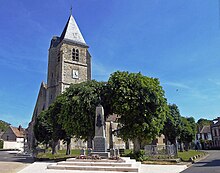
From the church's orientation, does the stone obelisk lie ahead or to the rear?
ahead

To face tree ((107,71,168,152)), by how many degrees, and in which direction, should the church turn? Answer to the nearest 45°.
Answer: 0° — it already faces it

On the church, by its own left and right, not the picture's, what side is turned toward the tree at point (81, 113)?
front

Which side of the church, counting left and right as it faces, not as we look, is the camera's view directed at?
front
